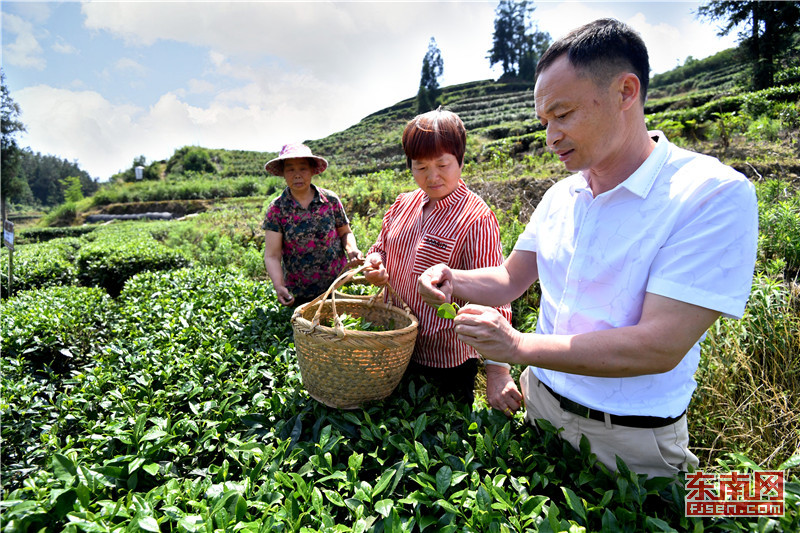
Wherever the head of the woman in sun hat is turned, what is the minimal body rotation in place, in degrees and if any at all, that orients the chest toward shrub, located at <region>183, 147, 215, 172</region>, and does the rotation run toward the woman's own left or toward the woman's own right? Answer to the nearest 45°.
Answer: approximately 180°

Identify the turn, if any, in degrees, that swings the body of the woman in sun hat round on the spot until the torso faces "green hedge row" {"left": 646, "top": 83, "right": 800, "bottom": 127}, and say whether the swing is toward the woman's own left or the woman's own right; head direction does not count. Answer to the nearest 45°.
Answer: approximately 135° to the woman's own left

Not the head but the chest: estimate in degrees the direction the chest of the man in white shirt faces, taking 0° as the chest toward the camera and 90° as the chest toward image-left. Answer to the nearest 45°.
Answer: approximately 45°

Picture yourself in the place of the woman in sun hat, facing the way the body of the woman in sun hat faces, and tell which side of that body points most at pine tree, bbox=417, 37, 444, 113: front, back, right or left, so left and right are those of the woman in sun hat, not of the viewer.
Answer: back

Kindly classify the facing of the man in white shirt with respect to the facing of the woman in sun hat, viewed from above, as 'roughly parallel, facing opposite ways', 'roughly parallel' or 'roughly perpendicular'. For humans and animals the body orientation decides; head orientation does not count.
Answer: roughly perpendicular

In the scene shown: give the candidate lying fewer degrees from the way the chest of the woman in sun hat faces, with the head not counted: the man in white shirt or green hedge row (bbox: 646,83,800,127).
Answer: the man in white shirt

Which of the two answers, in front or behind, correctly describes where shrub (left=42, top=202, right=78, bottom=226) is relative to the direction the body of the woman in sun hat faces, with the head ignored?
behind

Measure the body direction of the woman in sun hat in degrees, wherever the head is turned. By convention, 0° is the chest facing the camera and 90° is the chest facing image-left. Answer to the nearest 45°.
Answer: approximately 0°
